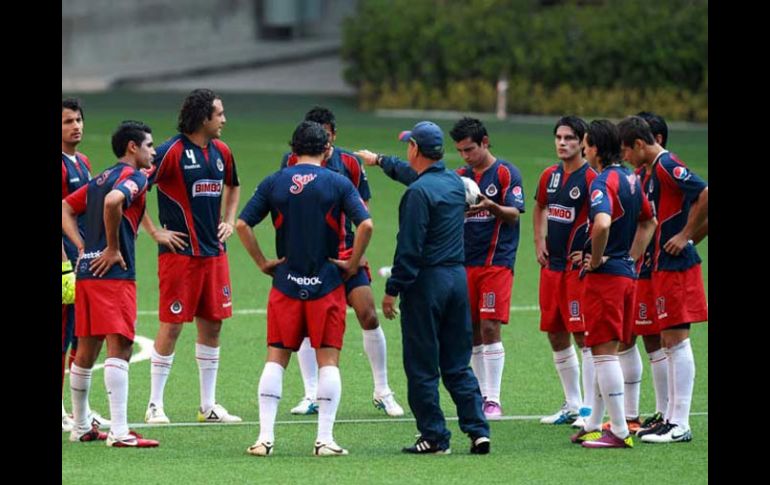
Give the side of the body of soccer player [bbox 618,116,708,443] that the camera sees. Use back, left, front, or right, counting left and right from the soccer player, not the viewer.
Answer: left

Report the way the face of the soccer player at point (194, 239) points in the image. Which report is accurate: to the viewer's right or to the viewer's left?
to the viewer's right

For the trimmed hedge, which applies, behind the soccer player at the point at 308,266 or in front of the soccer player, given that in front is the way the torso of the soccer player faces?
in front

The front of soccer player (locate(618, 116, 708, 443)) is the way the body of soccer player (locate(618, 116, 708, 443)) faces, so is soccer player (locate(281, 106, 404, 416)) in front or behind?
in front

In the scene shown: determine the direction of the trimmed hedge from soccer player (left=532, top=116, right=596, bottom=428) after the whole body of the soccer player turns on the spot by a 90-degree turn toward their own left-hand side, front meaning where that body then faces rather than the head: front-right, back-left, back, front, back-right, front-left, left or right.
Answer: back-left

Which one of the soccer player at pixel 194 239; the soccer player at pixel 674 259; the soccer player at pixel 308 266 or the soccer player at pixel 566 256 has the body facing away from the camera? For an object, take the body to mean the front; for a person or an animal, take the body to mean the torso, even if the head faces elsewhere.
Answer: the soccer player at pixel 308 266

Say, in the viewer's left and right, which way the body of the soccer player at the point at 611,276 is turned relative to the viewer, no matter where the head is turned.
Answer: facing away from the viewer and to the left of the viewer

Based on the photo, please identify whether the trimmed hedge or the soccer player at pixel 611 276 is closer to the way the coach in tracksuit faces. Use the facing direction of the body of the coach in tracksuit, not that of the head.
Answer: the trimmed hedge

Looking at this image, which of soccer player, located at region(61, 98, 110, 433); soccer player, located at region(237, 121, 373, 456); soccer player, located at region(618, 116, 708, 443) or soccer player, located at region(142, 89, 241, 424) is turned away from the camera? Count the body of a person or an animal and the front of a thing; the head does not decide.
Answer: soccer player, located at region(237, 121, 373, 456)

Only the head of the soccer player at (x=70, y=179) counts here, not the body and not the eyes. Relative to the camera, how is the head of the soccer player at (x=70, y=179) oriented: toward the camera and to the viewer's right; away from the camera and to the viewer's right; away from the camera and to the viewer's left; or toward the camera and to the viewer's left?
toward the camera and to the viewer's right

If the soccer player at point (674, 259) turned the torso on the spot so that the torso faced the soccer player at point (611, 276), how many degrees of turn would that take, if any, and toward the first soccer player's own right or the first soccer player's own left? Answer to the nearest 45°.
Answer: approximately 45° to the first soccer player's own left

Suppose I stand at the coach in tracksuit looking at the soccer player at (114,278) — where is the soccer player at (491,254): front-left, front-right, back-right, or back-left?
back-right

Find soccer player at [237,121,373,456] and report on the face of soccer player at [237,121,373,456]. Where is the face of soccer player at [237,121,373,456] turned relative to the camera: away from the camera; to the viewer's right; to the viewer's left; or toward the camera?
away from the camera

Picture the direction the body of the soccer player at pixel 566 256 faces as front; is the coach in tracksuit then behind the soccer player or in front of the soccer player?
in front
